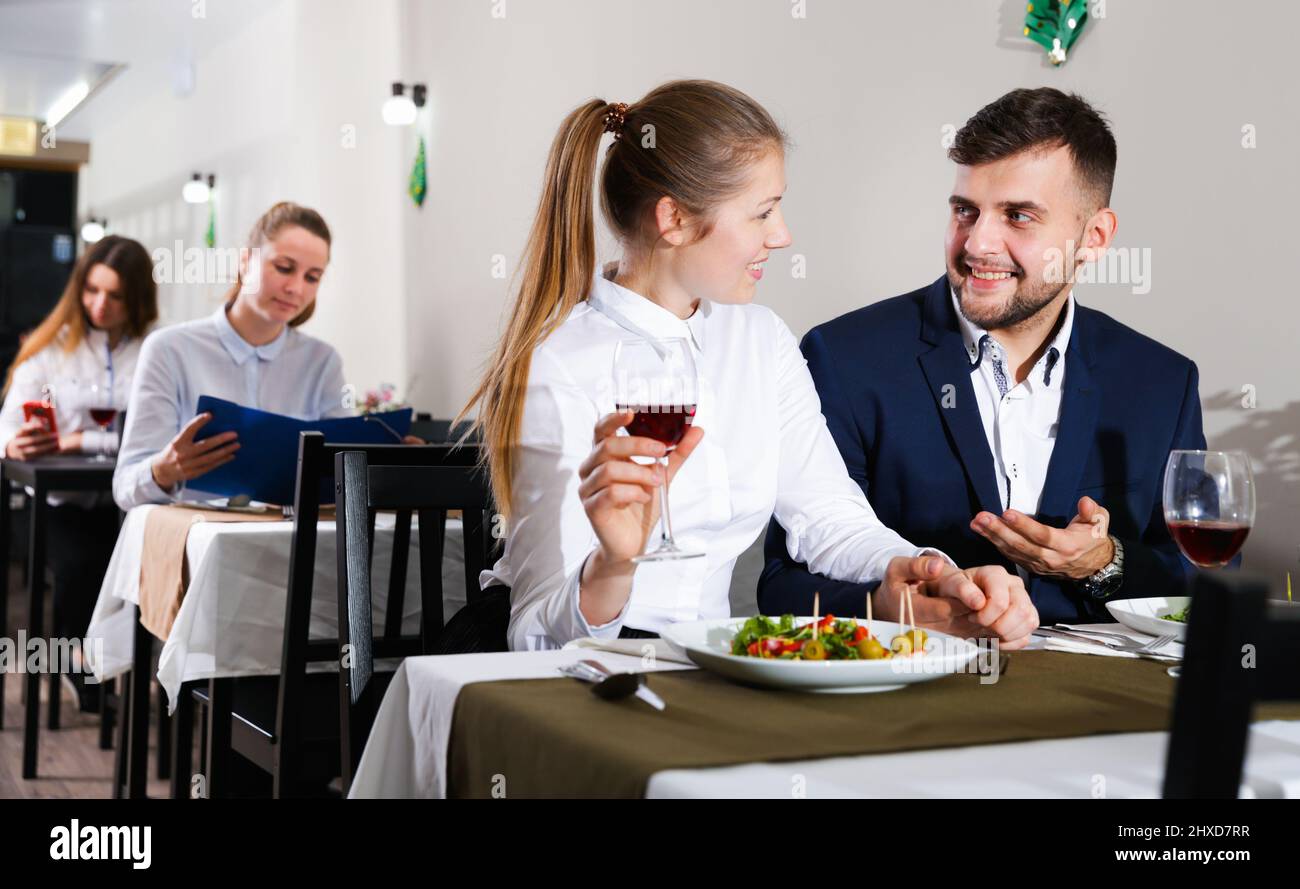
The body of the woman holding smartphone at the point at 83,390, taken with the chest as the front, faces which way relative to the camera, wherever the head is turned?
toward the camera

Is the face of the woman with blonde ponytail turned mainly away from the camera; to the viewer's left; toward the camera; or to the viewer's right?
to the viewer's right

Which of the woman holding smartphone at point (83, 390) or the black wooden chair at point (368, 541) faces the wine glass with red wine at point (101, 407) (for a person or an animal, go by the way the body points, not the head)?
the woman holding smartphone

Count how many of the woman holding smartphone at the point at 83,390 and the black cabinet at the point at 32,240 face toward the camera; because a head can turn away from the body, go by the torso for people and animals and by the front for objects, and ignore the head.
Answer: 2

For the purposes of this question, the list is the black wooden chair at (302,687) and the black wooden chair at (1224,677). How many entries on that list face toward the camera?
0

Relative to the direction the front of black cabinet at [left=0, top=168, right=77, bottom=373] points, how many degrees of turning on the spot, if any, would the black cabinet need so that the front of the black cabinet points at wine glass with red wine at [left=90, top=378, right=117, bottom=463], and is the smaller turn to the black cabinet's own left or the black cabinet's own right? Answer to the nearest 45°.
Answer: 0° — it already faces it

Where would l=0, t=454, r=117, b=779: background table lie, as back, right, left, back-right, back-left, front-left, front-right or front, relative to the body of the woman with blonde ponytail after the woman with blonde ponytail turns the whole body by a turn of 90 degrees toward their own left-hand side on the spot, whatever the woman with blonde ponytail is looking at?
left

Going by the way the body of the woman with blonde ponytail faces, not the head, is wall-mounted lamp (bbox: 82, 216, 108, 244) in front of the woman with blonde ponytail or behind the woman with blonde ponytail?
behind

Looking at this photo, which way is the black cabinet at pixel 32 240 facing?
toward the camera

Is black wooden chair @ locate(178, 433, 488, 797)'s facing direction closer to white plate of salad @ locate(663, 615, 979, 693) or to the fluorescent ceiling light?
the fluorescent ceiling light

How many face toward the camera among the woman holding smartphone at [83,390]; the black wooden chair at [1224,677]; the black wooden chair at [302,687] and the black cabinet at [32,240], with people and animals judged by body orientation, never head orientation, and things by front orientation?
2

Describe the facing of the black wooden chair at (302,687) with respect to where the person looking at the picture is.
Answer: facing away from the viewer and to the left of the viewer
